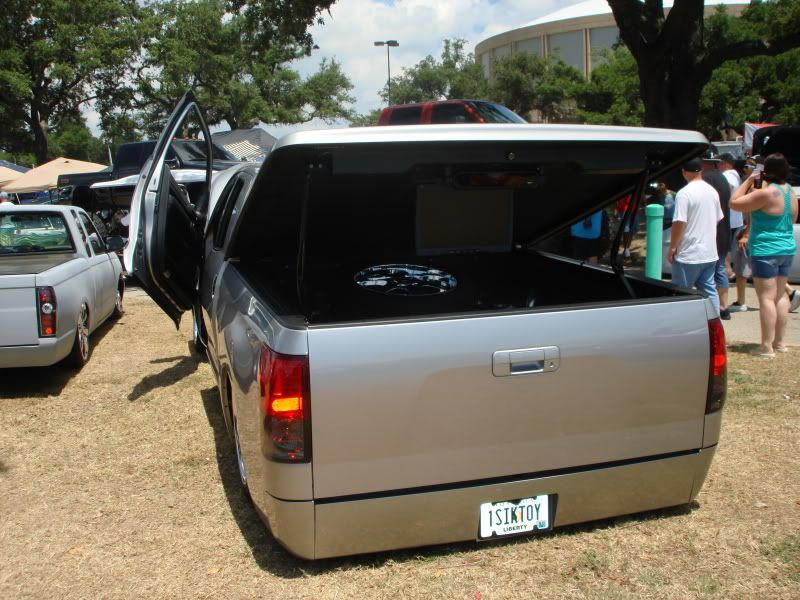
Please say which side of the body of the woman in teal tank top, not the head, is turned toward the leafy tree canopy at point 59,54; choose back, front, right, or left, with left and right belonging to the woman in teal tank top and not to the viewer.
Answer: front

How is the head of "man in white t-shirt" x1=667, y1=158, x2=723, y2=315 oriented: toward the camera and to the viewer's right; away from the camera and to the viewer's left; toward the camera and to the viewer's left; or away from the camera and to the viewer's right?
away from the camera and to the viewer's left

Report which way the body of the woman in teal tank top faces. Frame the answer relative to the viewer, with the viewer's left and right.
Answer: facing away from the viewer and to the left of the viewer

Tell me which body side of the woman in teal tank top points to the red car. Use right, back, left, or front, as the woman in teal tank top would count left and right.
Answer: front

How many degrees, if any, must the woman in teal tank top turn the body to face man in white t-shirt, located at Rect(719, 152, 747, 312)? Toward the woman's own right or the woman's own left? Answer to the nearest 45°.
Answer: approximately 45° to the woman's own right

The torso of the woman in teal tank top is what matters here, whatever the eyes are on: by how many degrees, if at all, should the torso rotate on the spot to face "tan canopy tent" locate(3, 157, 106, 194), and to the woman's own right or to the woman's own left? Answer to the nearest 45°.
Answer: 0° — they already face it
